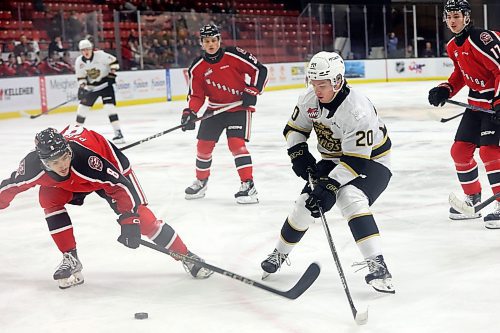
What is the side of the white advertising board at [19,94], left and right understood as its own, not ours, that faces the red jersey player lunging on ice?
front

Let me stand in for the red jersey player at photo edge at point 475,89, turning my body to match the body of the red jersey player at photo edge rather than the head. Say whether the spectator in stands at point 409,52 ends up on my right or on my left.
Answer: on my right

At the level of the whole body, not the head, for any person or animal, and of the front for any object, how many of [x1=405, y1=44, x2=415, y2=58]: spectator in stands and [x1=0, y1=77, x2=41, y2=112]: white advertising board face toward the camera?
2

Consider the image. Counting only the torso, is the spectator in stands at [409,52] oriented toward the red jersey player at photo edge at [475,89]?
yes

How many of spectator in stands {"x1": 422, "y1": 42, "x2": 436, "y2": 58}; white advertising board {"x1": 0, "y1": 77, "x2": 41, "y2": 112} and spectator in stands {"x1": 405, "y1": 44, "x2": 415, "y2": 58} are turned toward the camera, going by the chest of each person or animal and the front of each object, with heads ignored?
3

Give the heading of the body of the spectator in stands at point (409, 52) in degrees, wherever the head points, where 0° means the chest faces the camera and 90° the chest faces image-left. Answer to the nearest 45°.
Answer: approximately 0°

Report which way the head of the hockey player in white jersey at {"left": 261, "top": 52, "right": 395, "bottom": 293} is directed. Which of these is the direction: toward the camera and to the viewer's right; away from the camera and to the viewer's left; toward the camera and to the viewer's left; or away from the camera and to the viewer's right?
toward the camera and to the viewer's left

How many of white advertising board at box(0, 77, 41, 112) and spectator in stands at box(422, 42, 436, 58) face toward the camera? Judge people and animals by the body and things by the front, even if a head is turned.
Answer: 2
